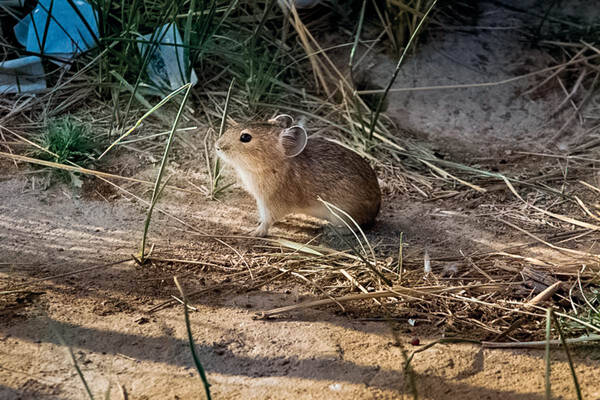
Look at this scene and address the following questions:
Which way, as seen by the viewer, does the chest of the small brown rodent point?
to the viewer's left

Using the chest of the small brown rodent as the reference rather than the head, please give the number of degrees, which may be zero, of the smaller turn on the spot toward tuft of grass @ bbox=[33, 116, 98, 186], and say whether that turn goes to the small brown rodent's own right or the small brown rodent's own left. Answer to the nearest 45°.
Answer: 0° — it already faces it

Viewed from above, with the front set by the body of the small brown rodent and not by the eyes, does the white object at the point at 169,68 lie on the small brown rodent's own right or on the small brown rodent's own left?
on the small brown rodent's own right

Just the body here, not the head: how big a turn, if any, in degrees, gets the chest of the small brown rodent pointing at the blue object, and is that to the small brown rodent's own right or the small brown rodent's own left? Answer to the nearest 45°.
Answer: approximately 45° to the small brown rodent's own right

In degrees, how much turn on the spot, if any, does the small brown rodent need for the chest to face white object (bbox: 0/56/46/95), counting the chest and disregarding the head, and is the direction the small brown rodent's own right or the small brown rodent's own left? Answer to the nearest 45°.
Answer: approximately 45° to the small brown rodent's own right
